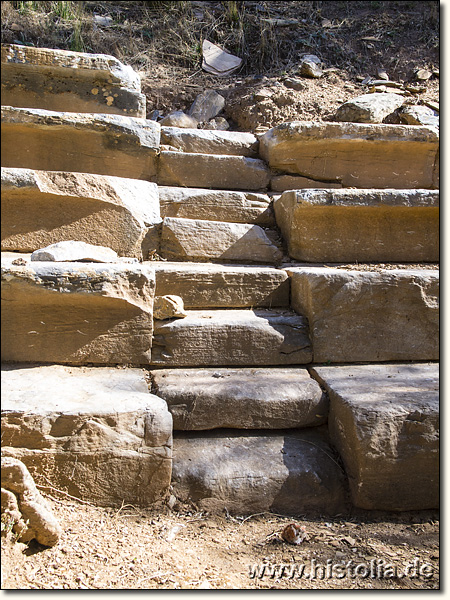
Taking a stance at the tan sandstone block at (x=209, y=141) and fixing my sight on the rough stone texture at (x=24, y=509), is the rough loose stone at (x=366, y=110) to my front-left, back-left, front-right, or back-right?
back-left

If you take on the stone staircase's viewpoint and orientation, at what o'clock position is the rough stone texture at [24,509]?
The rough stone texture is roughly at 1 o'clock from the stone staircase.

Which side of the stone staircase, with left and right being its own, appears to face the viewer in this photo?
front

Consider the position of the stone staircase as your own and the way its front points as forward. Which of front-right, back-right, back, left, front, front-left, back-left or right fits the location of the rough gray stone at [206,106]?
back

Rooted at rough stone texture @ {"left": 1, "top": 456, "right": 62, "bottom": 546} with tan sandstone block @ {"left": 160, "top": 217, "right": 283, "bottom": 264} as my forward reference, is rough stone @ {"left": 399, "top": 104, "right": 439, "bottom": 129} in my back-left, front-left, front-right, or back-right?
front-right

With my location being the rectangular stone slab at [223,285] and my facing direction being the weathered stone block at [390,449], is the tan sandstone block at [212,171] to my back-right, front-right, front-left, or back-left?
back-left

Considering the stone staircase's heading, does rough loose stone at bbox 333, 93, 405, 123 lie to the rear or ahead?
to the rear
